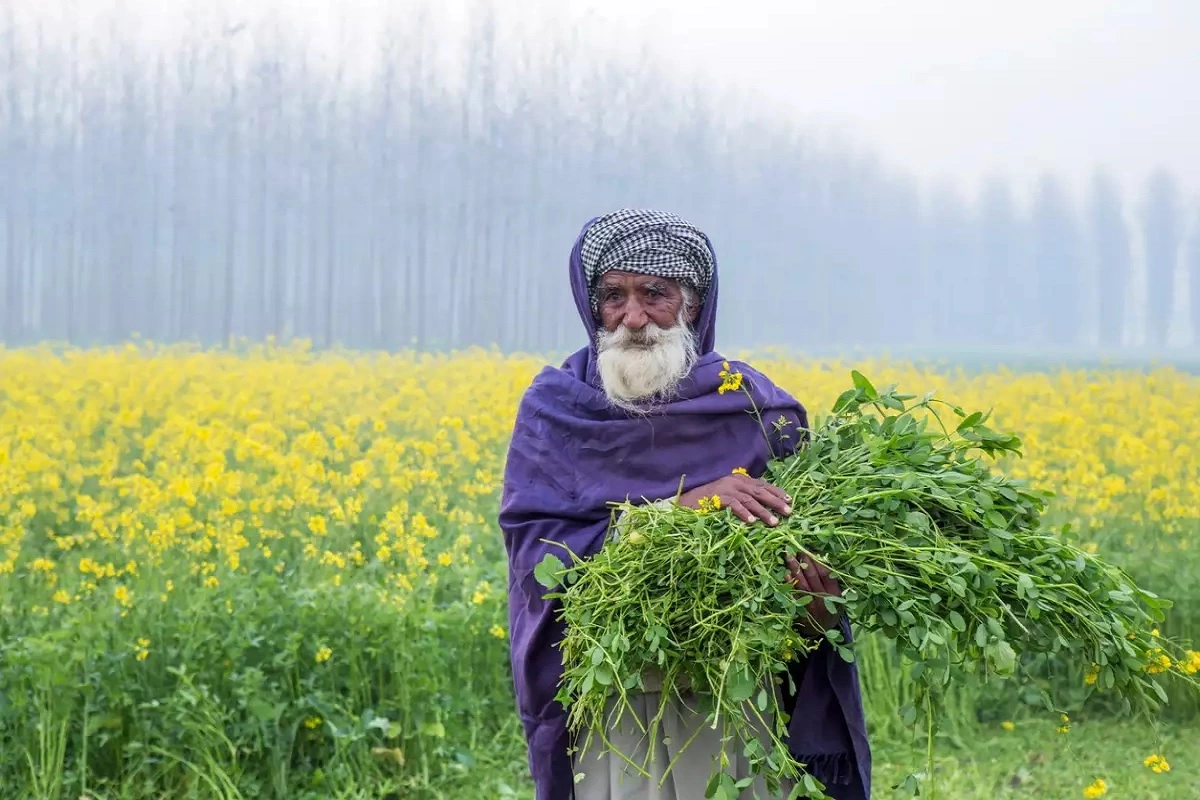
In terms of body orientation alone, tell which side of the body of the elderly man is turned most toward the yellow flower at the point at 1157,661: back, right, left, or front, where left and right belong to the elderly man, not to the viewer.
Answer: left

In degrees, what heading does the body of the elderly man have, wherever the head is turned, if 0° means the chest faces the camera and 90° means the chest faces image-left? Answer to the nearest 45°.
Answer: approximately 0°

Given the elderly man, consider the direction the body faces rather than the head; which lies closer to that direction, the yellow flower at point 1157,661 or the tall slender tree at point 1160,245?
the yellow flower

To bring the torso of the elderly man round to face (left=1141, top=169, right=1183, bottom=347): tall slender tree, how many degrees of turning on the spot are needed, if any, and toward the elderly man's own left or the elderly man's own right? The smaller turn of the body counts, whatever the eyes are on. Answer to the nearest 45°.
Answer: approximately 135° to the elderly man's own left
